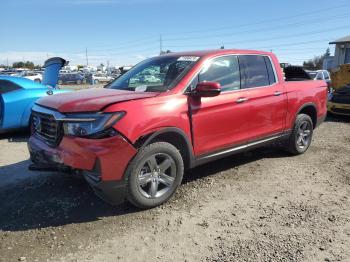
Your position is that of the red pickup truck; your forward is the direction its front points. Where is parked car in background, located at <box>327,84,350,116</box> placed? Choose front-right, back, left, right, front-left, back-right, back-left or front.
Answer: back

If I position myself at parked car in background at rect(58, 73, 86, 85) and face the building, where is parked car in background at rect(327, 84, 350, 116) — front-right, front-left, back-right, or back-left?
front-right

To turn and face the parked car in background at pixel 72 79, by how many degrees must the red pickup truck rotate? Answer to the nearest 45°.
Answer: approximately 135° to its right

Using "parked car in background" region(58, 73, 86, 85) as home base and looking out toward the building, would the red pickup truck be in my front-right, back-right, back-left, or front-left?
front-right

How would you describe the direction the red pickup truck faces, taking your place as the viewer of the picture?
facing the viewer and to the left of the viewer

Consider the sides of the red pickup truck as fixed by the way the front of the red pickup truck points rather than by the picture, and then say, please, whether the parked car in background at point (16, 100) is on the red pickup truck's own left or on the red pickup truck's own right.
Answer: on the red pickup truck's own right

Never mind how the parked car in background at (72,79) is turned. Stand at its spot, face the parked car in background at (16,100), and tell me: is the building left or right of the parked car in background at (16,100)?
left

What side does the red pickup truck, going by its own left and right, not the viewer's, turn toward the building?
back
